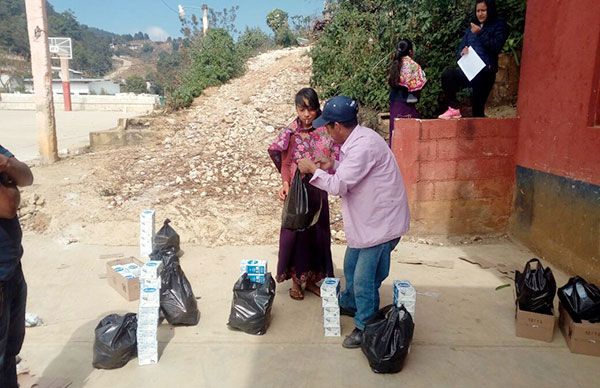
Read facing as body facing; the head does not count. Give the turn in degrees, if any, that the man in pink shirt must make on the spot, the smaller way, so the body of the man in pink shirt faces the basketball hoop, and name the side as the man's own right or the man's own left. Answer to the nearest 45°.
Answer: approximately 45° to the man's own right

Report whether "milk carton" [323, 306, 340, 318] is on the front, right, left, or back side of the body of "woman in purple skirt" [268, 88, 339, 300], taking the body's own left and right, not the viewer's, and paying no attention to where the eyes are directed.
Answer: front

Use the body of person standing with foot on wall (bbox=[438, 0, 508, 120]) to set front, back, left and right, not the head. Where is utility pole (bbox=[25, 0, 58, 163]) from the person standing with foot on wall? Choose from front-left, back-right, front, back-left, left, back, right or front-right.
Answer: front-right

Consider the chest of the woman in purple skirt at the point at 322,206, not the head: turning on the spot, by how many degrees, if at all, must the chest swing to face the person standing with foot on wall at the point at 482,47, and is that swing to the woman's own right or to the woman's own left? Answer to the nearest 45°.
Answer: approximately 135° to the woman's own left

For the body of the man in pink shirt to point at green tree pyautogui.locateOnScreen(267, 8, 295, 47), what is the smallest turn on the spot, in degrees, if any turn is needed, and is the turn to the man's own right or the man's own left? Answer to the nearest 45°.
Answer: approximately 90° to the man's own right

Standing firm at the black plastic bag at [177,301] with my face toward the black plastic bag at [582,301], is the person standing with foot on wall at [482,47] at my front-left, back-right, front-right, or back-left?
front-left

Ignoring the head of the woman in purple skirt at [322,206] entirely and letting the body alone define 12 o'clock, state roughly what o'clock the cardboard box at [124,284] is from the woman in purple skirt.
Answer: The cardboard box is roughly at 3 o'clock from the woman in purple skirt.

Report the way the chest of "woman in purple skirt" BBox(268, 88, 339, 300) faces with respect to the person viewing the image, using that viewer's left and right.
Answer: facing the viewer

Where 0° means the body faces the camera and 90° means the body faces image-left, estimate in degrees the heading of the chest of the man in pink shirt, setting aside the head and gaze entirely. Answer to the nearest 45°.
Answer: approximately 90°

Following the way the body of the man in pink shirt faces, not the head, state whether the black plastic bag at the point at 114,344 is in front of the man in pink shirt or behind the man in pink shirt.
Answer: in front

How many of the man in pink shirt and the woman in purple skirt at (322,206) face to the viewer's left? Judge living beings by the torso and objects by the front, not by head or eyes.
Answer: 1

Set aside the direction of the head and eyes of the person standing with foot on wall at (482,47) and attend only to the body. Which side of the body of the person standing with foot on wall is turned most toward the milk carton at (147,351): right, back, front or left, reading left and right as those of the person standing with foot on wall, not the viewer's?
front

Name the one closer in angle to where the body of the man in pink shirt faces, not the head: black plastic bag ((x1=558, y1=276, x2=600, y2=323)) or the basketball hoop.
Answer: the basketball hoop

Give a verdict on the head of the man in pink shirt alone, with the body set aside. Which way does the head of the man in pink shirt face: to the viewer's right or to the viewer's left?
to the viewer's left

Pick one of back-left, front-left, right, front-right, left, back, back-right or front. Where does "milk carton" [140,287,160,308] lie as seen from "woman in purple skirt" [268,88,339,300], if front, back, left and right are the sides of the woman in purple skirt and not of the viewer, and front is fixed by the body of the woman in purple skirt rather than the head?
front-right
